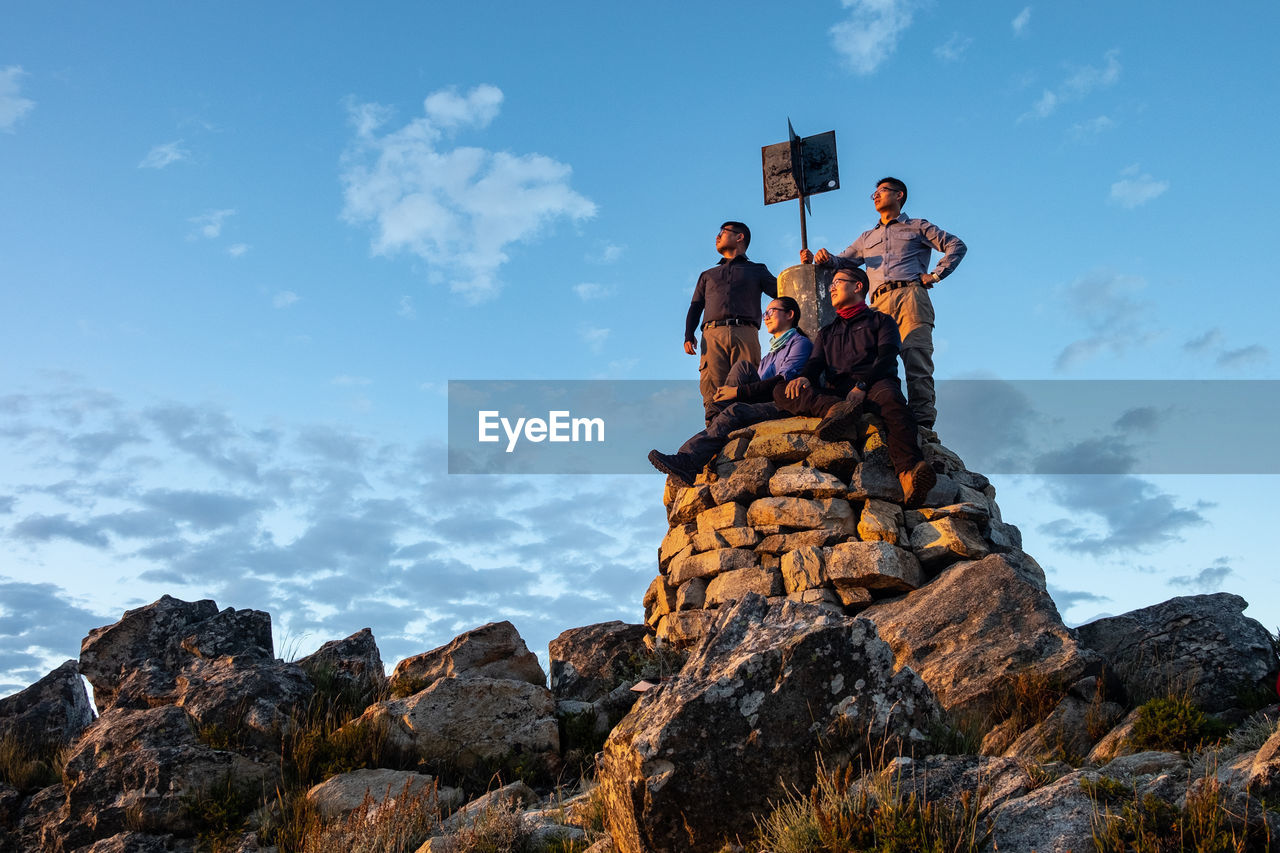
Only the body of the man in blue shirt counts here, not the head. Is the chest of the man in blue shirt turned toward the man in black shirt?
no

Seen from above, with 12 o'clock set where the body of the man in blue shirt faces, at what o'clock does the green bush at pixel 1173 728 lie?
The green bush is roughly at 10 o'clock from the man in blue shirt.

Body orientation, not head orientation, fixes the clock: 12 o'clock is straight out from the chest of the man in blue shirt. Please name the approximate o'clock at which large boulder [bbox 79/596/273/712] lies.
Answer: The large boulder is roughly at 1 o'clock from the man in blue shirt.

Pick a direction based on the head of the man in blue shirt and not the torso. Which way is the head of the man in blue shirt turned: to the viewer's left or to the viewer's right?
to the viewer's left

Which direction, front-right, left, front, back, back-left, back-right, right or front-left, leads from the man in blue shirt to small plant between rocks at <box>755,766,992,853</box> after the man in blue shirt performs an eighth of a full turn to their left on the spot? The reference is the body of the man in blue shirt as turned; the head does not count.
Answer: front

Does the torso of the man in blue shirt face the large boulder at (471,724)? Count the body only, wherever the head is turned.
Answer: yes

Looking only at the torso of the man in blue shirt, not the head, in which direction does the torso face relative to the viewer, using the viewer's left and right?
facing the viewer and to the left of the viewer

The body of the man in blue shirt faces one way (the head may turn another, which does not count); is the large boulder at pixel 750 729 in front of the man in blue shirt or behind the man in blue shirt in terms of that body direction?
in front

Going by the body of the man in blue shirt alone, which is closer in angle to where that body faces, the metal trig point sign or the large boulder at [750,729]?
the large boulder

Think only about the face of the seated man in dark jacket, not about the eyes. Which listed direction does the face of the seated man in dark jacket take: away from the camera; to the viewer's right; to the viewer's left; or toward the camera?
to the viewer's left

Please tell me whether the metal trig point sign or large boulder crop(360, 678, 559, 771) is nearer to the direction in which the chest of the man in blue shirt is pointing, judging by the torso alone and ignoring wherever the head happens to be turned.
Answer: the large boulder

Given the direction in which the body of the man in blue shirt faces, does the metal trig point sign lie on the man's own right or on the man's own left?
on the man's own right

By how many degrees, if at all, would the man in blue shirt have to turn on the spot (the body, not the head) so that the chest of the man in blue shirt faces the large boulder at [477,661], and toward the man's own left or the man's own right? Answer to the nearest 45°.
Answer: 0° — they already face it

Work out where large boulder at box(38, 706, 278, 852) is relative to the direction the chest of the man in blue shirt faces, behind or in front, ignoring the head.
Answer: in front
